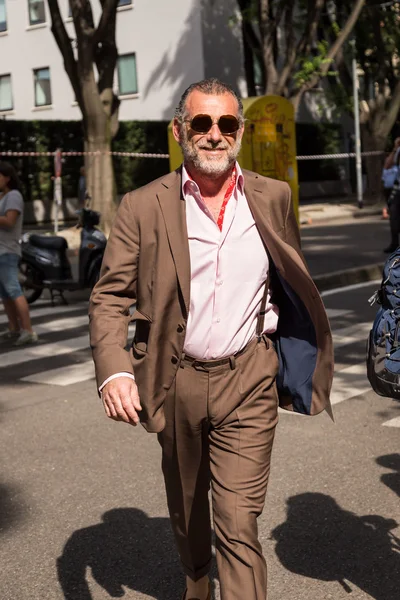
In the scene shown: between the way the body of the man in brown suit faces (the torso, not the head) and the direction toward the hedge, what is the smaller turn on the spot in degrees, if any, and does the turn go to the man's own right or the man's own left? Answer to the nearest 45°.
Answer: approximately 180°

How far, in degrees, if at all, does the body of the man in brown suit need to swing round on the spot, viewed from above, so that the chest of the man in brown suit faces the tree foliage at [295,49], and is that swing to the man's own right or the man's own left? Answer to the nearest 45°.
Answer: approximately 180°

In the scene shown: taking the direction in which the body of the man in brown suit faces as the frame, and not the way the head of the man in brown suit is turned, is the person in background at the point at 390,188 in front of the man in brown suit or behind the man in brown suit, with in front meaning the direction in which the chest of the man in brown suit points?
behind

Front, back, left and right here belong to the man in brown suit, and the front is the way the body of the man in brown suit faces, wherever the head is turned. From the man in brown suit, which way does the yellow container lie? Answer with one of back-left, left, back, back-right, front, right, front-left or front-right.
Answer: back

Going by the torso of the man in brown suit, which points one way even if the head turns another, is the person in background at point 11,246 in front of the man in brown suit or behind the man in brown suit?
behind

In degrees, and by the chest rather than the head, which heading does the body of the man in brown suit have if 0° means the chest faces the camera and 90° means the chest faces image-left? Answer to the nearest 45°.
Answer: approximately 0°

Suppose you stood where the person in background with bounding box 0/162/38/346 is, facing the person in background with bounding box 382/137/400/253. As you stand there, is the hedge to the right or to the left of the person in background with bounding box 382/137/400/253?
left

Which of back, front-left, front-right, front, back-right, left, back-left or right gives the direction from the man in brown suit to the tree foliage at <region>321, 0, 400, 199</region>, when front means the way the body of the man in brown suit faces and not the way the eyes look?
back
